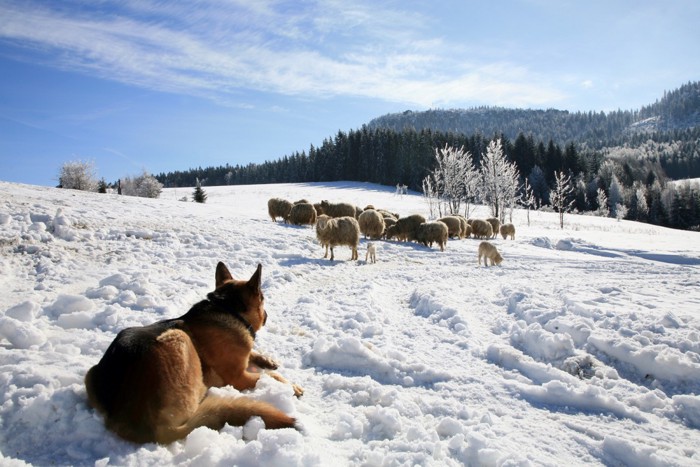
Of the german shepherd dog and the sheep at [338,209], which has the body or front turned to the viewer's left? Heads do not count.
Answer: the sheep

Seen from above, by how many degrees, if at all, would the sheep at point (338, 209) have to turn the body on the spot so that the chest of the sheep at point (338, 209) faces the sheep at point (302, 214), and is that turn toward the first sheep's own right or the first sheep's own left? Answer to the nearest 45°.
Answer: approximately 45° to the first sheep's own left

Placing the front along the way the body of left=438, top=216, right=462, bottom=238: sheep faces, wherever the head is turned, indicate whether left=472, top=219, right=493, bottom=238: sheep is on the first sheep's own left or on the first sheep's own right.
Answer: on the first sheep's own right

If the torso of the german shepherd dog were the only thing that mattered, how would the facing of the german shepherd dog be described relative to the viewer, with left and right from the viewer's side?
facing away from the viewer and to the right of the viewer

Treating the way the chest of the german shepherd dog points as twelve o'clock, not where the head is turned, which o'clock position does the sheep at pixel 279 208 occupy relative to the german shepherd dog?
The sheep is roughly at 11 o'clock from the german shepherd dog.

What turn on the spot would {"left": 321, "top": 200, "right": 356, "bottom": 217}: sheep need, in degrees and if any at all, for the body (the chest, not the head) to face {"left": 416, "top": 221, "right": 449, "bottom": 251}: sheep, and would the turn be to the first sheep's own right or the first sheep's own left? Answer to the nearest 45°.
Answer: approximately 135° to the first sheep's own left

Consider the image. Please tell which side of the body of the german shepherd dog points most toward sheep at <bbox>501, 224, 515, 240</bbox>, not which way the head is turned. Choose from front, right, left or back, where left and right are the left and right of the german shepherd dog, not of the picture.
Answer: front

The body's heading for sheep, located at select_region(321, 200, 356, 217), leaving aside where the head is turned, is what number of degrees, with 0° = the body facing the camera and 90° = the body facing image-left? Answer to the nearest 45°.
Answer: approximately 90°
